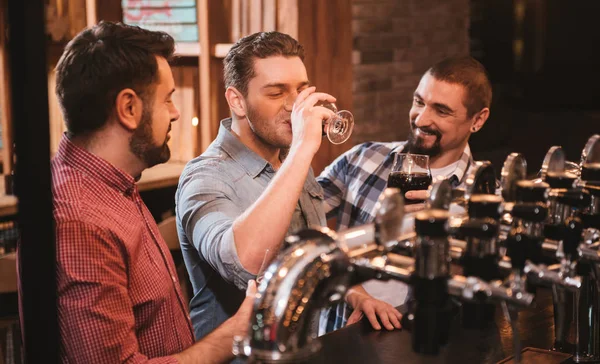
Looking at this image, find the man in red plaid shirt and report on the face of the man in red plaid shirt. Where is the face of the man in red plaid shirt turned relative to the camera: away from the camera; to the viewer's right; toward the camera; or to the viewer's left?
to the viewer's right

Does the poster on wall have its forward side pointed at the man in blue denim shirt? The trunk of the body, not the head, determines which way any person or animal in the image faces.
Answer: yes

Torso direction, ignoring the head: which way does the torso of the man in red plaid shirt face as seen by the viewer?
to the viewer's right

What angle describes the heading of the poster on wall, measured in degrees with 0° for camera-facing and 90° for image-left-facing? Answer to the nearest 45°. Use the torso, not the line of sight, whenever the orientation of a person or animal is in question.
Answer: approximately 0°

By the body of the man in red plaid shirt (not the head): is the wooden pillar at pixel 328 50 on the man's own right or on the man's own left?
on the man's own left

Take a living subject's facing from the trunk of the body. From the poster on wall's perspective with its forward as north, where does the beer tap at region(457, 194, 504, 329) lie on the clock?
The beer tap is roughly at 12 o'clock from the poster on wall.

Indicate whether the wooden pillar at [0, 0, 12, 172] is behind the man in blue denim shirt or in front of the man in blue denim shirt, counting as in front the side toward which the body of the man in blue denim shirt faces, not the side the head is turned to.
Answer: behind

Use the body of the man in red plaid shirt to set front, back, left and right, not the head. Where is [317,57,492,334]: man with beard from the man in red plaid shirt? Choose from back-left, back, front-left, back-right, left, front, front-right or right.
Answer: front-left
